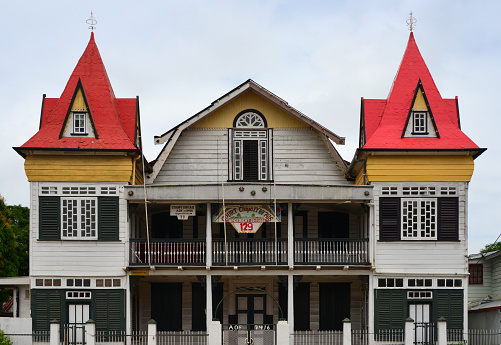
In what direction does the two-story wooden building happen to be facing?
toward the camera
